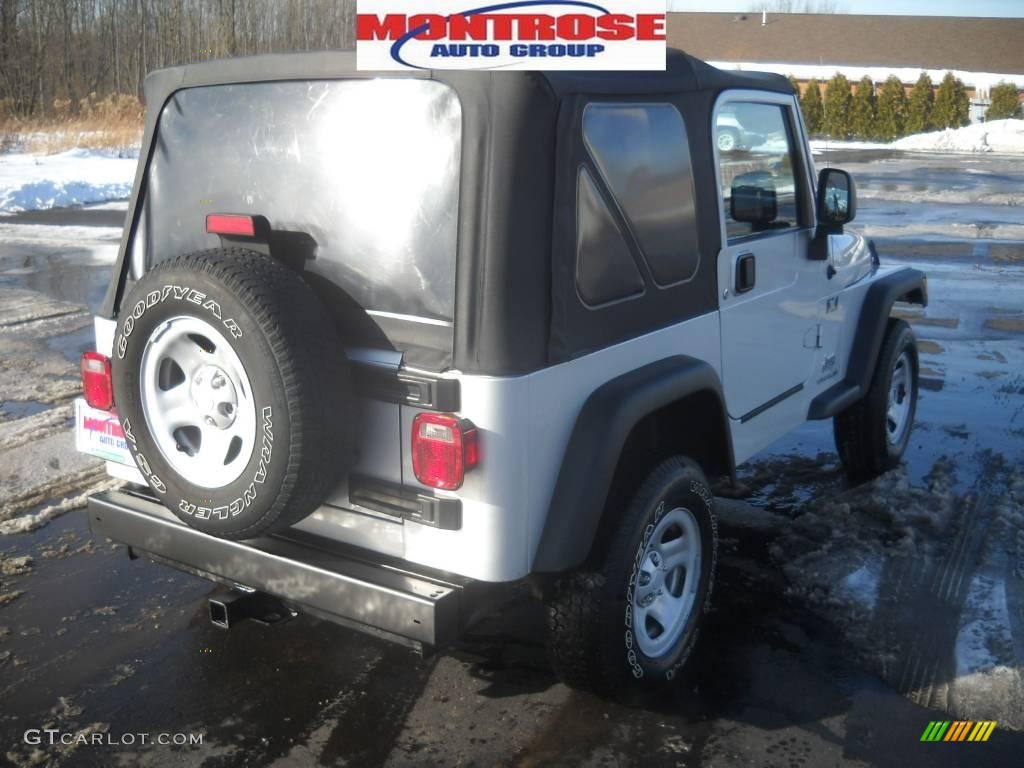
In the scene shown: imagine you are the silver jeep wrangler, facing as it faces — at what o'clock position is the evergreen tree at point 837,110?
The evergreen tree is roughly at 11 o'clock from the silver jeep wrangler.

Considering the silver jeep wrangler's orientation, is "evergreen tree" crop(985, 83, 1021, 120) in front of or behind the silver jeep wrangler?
in front

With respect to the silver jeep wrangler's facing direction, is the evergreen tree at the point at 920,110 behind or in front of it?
in front

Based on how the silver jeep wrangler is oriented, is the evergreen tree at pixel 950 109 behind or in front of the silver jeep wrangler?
in front

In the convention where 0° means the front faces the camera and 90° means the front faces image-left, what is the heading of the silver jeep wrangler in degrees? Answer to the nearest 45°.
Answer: approximately 225°

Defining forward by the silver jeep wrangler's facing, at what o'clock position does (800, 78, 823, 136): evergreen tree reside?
The evergreen tree is roughly at 11 o'clock from the silver jeep wrangler.
